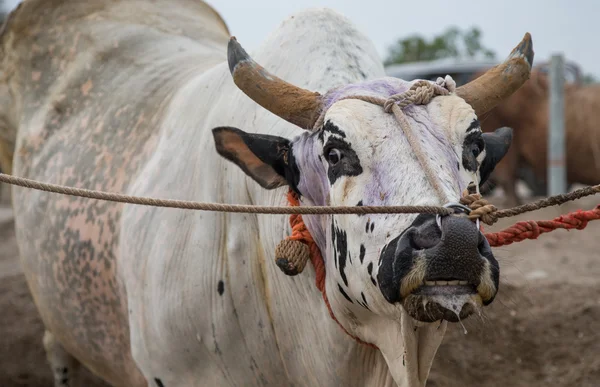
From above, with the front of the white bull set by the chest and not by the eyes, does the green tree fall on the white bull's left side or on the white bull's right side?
on the white bull's left side

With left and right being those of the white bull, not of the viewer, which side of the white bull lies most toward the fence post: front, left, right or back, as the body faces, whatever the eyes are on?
left

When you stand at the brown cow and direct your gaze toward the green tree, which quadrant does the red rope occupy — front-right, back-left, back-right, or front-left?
back-left

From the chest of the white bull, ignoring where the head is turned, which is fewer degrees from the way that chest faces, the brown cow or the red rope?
the red rope

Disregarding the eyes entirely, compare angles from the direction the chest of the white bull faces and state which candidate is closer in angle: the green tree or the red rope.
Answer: the red rope

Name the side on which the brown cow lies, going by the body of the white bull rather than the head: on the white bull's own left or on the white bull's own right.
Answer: on the white bull's own left

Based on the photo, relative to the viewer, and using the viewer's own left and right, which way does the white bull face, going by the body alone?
facing the viewer and to the right of the viewer
